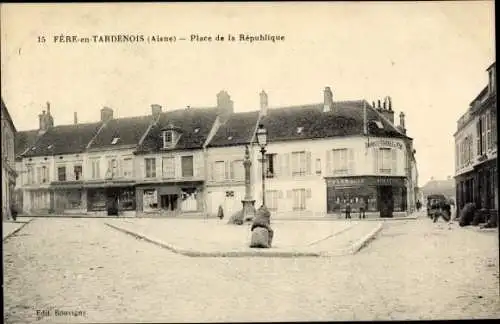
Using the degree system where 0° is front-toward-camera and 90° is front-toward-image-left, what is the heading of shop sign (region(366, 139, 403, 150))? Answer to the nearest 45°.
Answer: approximately 0°

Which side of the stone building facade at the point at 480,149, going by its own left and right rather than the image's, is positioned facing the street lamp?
front

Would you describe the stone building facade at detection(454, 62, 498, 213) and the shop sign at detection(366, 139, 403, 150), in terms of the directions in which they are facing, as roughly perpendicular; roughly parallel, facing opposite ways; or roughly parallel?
roughly perpendicular

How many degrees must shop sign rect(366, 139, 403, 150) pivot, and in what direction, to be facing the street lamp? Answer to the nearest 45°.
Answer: approximately 90° to its right

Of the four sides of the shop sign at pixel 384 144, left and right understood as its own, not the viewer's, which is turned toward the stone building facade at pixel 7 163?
right

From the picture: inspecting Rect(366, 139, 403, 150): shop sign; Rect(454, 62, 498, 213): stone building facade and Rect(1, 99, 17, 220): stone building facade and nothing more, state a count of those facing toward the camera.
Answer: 1

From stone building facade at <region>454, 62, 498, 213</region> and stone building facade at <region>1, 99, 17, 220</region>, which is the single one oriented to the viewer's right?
stone building facade at <region>1, 99, 17, 220</region>

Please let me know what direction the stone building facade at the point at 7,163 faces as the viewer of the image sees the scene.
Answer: facing to the right of the viewer
